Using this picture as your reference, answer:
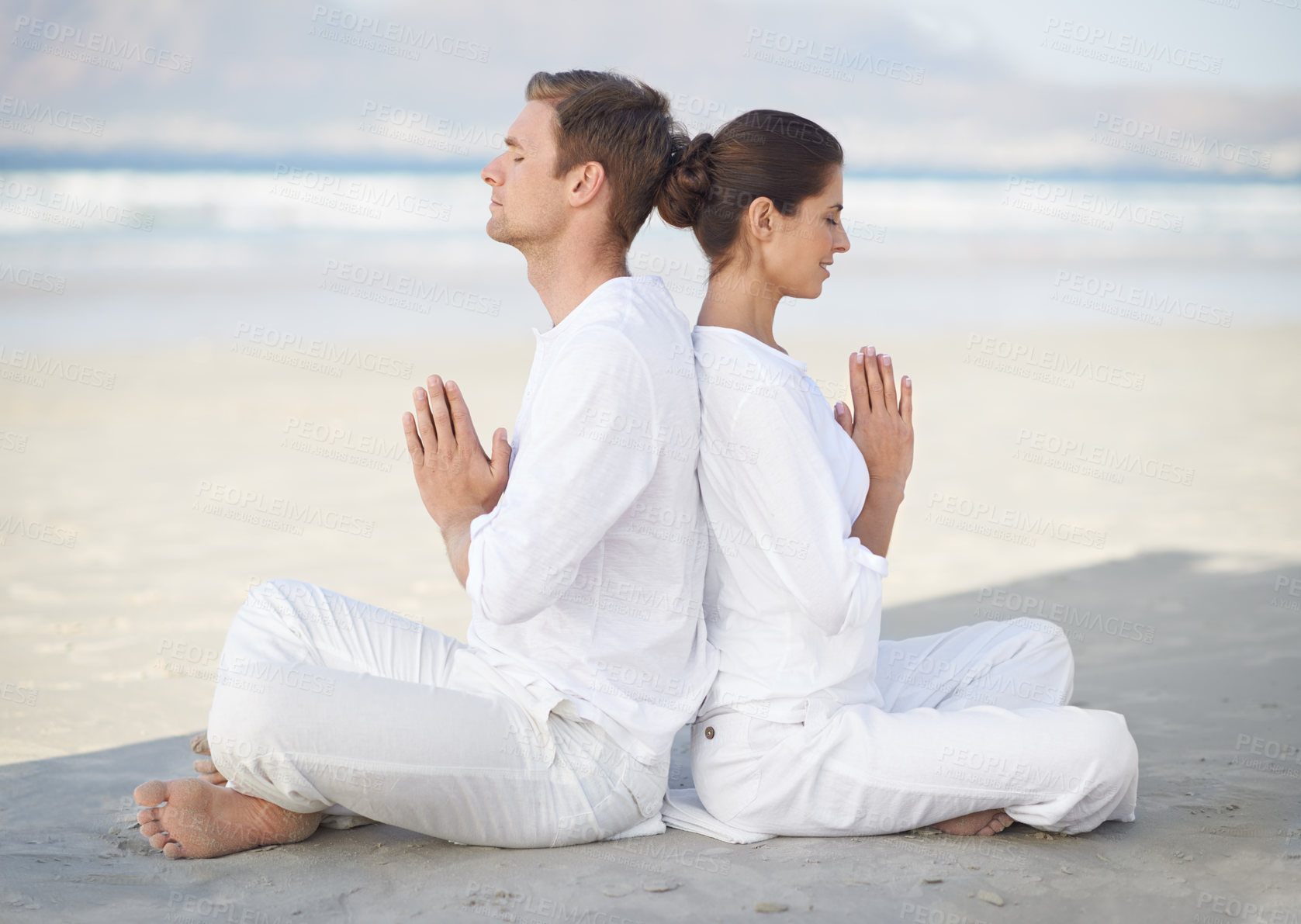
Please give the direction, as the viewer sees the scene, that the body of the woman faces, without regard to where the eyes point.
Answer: to the viewer's right

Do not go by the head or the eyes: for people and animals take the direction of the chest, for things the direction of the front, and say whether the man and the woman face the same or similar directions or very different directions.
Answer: very different directions

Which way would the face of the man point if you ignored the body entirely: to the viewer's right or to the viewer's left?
to the viewer's left

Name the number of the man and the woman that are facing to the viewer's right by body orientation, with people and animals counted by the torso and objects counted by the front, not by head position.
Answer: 1

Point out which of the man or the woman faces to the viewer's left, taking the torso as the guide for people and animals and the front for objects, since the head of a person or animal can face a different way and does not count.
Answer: the man

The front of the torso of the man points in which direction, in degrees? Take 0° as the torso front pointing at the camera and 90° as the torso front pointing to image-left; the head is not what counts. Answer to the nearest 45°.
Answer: approximately 90°
